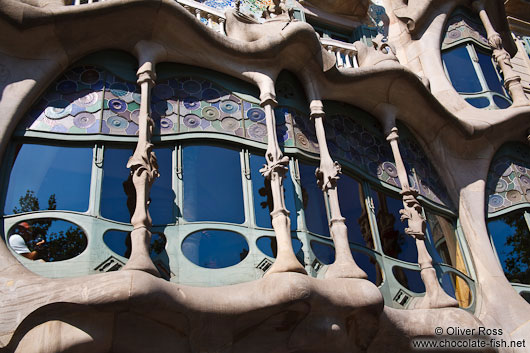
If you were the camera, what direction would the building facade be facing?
facing the viewer and to the right of the viewer
